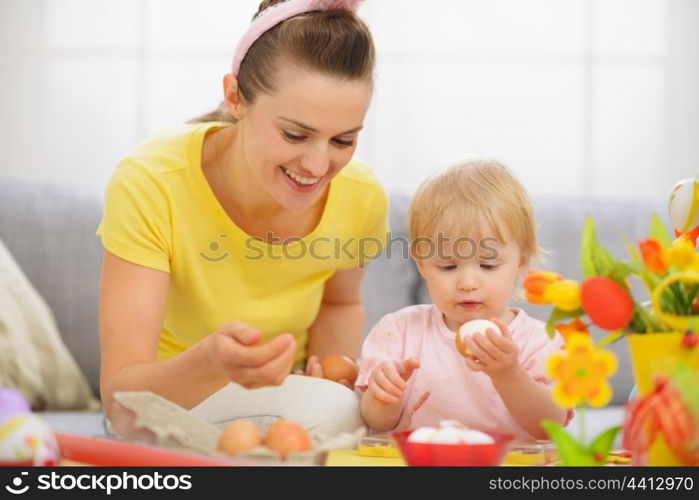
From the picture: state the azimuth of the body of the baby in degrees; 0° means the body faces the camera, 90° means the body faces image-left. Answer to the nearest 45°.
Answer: approximately 0°

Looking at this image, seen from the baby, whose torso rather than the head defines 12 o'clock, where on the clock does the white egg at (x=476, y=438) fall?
The white egg is roughly at 12 o'clock from the baby.

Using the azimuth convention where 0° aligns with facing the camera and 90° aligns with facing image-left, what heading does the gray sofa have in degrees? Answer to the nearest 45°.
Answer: approximately 0°
